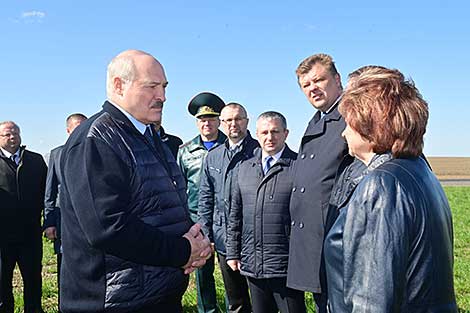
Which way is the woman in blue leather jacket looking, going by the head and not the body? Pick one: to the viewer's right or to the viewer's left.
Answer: to the viewer's left

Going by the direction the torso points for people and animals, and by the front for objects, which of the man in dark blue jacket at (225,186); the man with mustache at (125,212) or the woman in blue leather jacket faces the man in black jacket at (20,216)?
the woman in blue leather jacket

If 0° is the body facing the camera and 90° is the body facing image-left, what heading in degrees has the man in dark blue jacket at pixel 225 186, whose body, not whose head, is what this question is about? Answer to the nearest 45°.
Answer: approximately 0°

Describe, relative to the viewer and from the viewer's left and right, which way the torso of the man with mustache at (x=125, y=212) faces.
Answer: facing to the right of the viewer

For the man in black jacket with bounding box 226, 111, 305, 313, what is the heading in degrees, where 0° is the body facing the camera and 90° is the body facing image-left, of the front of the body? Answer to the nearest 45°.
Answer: approximately 0°

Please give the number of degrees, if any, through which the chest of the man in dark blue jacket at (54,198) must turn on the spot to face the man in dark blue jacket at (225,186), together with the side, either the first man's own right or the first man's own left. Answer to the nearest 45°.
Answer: approximately 45° to the first man's own left
